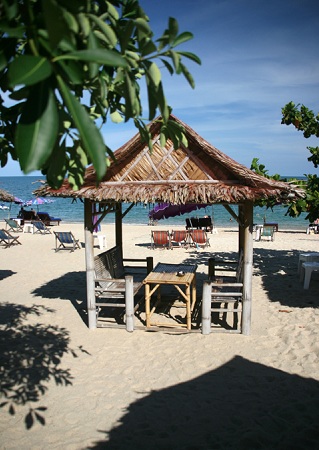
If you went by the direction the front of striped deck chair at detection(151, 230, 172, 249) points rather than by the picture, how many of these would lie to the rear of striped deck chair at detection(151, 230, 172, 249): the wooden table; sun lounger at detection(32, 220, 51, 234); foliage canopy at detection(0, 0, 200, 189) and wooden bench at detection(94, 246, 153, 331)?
3

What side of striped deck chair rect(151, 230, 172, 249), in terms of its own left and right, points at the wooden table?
back

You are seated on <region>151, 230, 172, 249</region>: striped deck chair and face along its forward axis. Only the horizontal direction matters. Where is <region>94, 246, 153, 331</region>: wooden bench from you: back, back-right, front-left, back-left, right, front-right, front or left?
back

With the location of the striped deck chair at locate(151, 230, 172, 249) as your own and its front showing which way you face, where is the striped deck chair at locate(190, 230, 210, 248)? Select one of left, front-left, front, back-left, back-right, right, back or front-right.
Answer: right

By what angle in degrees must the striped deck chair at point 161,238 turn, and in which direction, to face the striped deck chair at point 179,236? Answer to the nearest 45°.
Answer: approximately 90° to its right

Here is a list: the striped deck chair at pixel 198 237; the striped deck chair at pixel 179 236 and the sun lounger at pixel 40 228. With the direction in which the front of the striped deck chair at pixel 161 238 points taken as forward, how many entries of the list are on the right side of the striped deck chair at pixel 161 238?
2

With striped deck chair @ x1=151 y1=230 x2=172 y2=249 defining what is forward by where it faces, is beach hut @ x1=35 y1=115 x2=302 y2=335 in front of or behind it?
behind

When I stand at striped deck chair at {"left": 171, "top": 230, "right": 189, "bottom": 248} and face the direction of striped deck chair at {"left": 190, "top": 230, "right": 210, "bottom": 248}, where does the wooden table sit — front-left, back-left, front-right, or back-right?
back-right

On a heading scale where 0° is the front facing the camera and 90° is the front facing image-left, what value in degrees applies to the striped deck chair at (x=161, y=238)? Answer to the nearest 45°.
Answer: approximately 180°

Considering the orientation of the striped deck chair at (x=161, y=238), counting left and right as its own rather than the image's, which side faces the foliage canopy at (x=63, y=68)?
back
